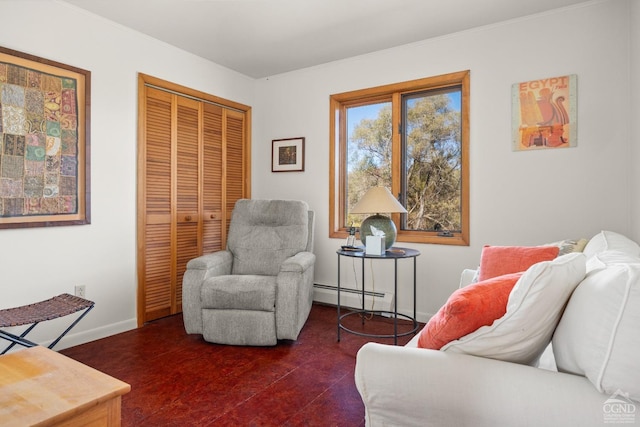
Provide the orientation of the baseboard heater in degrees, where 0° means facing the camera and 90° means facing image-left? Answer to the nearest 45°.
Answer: approximately 45°

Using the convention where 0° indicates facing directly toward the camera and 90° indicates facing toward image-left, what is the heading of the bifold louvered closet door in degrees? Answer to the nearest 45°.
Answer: approximately 315°

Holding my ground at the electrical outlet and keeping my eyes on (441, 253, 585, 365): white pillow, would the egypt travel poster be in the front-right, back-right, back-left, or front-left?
front-left

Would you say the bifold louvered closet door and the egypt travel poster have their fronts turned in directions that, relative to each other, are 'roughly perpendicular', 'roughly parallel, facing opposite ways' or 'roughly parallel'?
roughly perpendicular

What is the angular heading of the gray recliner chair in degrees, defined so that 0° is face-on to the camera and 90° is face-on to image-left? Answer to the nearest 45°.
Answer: approximately 45°

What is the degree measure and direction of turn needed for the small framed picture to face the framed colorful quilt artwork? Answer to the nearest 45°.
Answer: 0° — it already faces it

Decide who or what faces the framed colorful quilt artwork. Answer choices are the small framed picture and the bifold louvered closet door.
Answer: the small framed picture

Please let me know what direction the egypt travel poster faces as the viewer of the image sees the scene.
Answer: facing the viewer

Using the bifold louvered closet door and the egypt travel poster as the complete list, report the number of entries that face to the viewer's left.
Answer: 0

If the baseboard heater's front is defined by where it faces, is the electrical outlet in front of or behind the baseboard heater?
in front

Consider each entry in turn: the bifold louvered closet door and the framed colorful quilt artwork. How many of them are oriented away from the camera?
0
